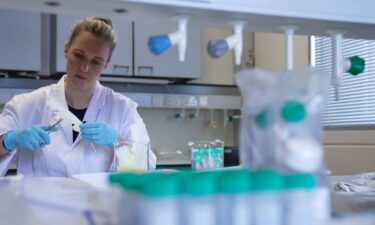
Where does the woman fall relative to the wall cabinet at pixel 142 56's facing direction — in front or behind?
in front

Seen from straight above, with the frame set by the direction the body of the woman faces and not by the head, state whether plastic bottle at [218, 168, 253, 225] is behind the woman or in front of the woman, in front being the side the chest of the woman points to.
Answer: in front

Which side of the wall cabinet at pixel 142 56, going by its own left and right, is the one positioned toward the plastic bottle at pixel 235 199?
front

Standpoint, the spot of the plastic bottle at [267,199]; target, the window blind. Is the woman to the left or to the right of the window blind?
left

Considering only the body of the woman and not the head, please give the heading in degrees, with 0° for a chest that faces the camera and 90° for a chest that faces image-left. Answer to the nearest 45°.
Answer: approximately 0°

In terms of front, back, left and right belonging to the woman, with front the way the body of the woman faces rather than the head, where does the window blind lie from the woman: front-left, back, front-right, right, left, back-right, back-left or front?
left

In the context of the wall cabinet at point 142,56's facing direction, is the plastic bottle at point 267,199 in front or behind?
in front
